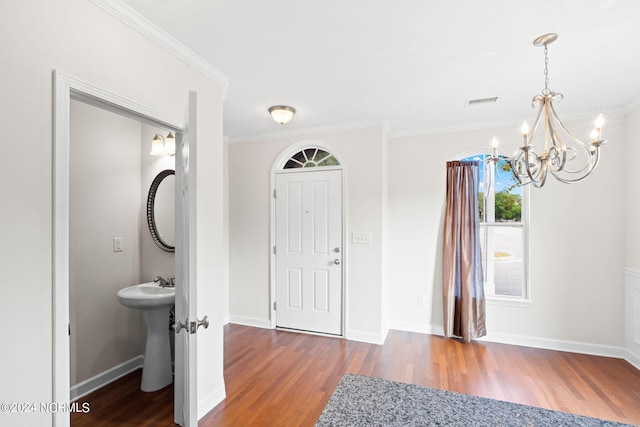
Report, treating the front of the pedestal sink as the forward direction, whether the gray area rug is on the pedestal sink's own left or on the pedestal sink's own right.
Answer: on the pedestal sink's own left

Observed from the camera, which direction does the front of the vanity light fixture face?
facing the viewer and to the left of the viewer

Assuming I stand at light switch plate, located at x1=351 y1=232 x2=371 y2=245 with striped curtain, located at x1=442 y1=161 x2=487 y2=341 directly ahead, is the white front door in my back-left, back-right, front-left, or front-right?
back-left

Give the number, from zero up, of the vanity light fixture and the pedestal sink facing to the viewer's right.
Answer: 0

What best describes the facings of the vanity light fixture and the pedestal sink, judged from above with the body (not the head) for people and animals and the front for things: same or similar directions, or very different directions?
same or similar directions

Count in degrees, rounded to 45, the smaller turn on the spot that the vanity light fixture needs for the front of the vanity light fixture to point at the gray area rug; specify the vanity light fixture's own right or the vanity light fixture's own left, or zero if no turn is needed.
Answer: approximately 90° to the vanity light fixture's own left

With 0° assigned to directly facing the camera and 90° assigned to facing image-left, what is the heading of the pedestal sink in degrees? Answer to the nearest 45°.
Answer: approximately 45°
